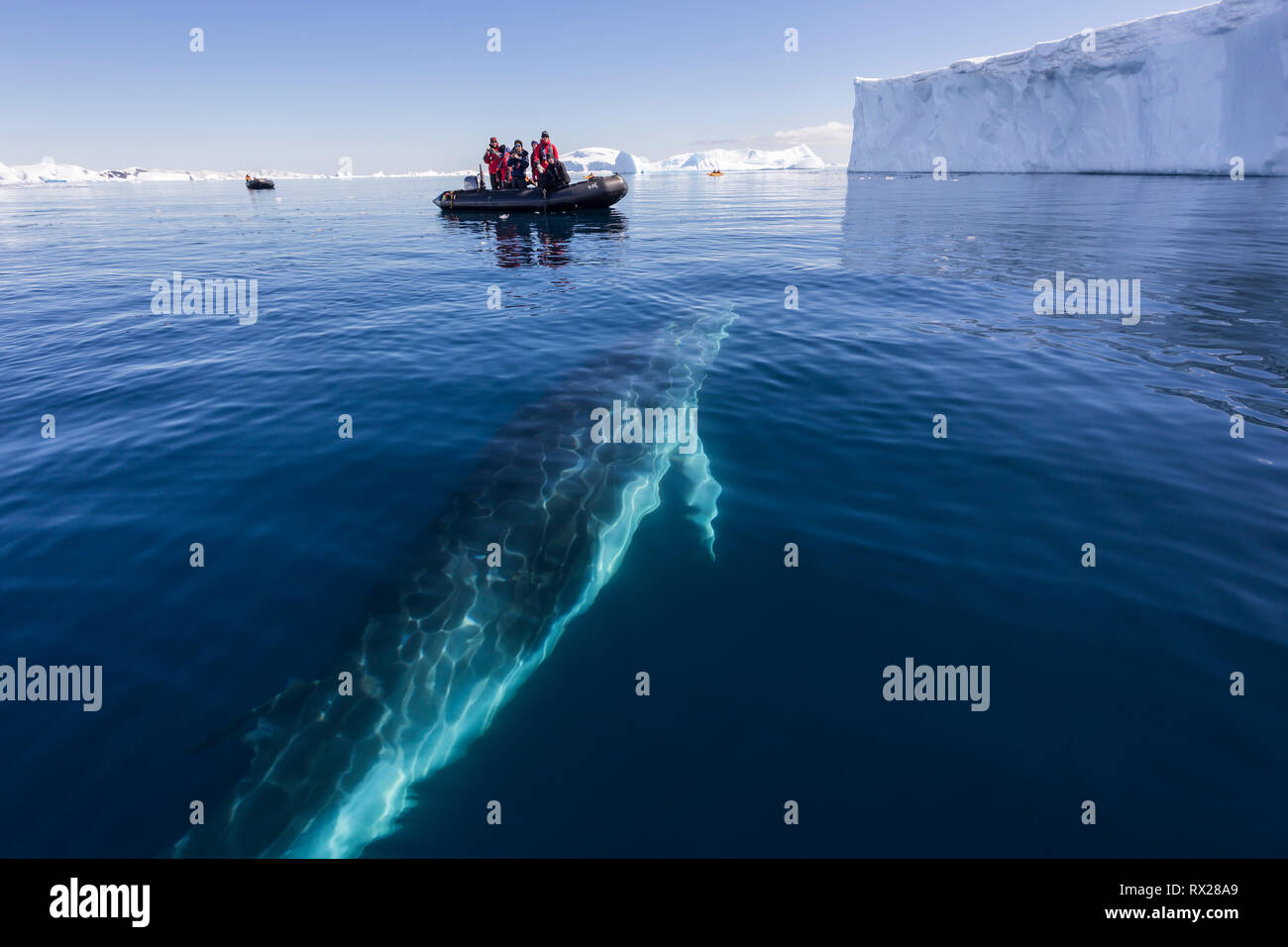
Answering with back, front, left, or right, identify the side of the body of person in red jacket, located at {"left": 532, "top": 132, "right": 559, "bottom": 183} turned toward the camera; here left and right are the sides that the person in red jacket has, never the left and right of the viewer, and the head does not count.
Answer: front

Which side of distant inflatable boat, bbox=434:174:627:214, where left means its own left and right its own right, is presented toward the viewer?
right
